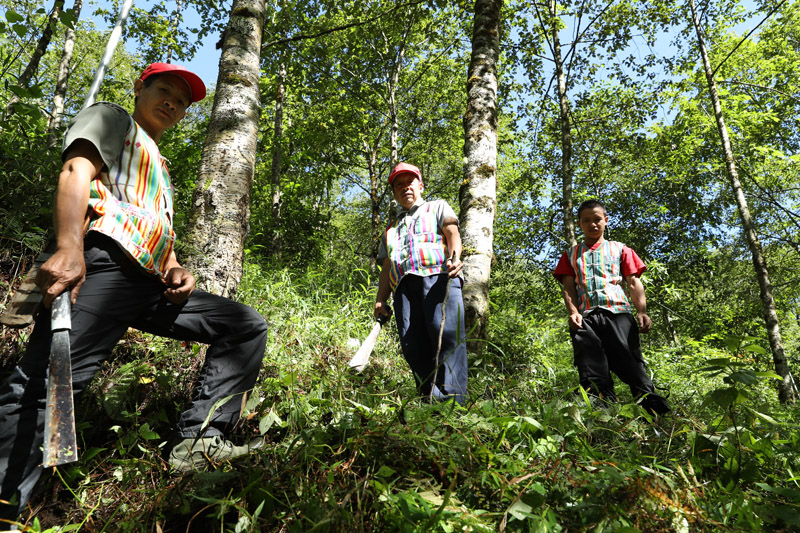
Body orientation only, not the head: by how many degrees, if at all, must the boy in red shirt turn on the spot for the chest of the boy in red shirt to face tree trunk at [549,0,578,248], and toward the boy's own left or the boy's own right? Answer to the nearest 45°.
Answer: approximately 180°

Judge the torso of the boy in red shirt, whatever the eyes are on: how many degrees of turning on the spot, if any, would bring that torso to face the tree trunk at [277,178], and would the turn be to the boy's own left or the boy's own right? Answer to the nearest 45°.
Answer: approximately 135° to the boy's own right

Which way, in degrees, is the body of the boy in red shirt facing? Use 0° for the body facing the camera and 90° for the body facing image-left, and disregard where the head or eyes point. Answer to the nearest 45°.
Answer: approximately 0°

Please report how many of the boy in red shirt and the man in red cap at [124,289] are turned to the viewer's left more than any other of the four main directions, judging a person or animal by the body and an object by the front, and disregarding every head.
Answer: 0

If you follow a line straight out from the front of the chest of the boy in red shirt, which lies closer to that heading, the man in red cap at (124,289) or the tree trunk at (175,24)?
the man in red cap

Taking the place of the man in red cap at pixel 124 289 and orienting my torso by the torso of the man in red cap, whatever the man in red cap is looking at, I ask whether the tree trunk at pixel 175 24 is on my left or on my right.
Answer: on my left

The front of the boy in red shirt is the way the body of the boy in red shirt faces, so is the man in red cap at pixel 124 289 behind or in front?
in front

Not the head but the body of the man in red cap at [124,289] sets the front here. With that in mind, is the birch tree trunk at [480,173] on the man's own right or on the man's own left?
on the man's own left

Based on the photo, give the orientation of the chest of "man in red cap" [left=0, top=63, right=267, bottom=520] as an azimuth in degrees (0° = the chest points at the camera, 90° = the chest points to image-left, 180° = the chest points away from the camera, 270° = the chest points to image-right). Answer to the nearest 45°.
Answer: approximately 315°

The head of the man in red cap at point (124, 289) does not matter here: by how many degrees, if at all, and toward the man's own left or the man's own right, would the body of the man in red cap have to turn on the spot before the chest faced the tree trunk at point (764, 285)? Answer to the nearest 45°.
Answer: approximately 45° to the man's own left

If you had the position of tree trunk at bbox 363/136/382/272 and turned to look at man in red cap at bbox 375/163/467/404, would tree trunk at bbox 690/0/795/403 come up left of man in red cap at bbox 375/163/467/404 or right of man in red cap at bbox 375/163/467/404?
left

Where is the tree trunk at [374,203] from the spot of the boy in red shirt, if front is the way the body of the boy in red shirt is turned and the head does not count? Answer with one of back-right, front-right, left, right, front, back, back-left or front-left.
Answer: back-right
